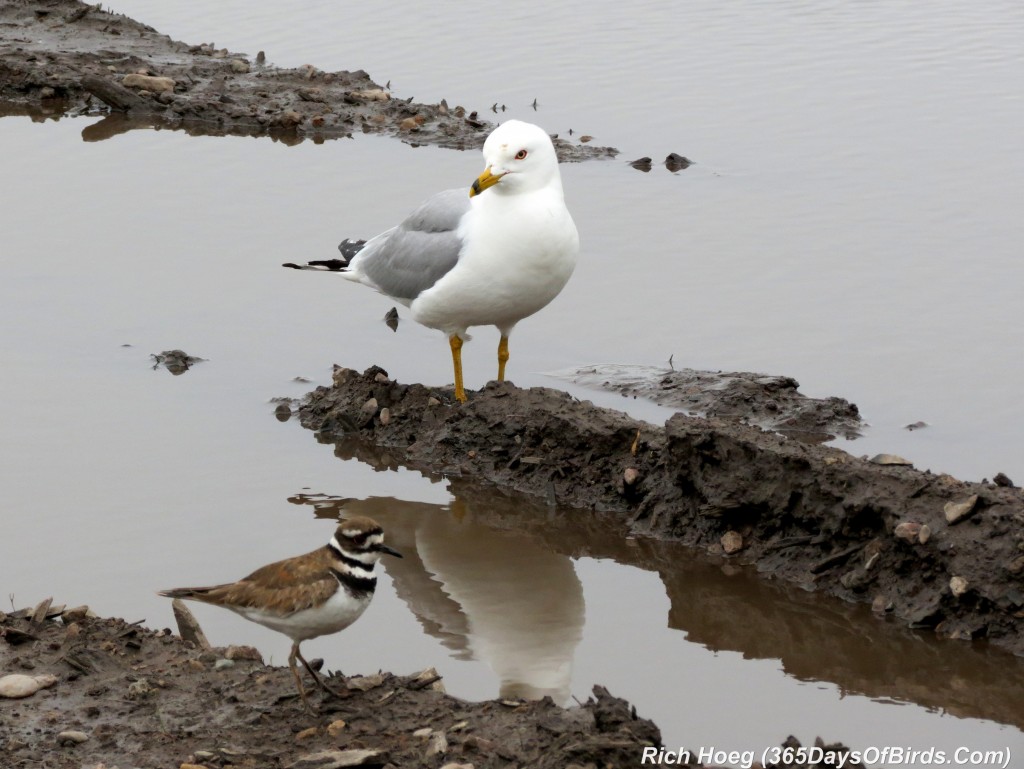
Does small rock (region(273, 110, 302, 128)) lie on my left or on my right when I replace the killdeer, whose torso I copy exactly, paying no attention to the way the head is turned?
on my left

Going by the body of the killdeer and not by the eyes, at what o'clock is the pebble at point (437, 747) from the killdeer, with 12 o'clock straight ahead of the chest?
The pebble is roughly at 2 o'clock from the killdeer.

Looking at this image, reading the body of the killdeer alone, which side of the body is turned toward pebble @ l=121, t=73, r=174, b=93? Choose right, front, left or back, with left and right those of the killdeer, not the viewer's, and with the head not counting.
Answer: left

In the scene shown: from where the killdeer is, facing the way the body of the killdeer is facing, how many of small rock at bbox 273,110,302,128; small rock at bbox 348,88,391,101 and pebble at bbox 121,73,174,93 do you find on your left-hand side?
3

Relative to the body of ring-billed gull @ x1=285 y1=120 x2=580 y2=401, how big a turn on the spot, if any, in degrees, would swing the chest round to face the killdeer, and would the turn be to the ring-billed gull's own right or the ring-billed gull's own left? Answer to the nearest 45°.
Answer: approximately 45° to the ring-billed gull's own right

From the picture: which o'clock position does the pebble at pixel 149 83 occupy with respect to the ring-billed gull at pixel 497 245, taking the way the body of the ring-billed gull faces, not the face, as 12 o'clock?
The pebble is roughly at 7 o'clock from the ring-billed gull.

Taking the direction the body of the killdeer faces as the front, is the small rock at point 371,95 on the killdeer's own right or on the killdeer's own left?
on the killdeer's own left

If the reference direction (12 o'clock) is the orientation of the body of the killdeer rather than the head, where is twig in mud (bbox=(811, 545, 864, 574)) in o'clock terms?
The twig in mud is roughly at 11 o'clock from the killdeer.

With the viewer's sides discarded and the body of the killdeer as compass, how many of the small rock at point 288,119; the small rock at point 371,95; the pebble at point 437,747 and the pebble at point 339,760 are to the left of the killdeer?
2

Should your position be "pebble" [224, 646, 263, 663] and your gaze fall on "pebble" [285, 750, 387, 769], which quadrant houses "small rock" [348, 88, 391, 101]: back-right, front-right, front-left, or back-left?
back-left

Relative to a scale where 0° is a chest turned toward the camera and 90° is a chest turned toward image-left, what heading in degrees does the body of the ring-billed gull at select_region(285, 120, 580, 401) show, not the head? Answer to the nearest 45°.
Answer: approximately 315°

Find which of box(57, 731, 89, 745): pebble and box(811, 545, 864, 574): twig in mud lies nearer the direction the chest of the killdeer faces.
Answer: the twig in mud

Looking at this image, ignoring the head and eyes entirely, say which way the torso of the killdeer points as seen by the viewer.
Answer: to the viewer's right

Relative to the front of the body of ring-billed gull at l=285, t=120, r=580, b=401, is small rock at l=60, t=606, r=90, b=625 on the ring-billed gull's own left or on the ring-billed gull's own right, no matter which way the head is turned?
on the ring-billed gull's own right
